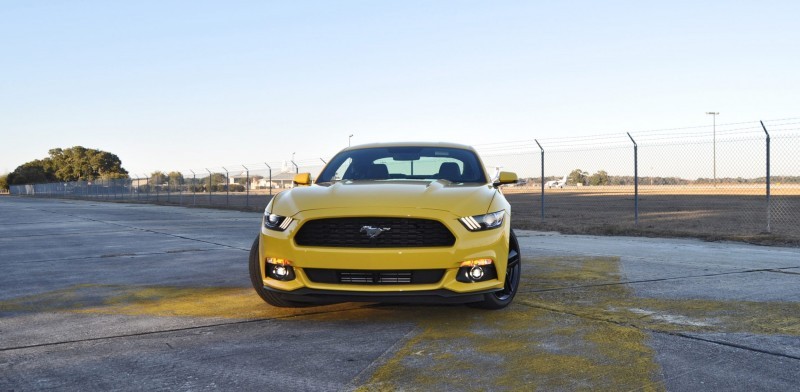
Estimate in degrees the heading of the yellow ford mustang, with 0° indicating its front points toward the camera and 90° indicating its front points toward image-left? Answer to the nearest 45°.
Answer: approximately 0°

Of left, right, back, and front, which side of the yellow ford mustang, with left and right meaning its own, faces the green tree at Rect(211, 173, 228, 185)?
back

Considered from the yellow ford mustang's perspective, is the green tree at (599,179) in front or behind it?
behind

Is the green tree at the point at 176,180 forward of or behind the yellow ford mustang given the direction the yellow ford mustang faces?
behind
